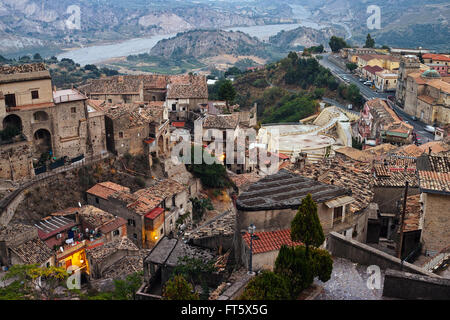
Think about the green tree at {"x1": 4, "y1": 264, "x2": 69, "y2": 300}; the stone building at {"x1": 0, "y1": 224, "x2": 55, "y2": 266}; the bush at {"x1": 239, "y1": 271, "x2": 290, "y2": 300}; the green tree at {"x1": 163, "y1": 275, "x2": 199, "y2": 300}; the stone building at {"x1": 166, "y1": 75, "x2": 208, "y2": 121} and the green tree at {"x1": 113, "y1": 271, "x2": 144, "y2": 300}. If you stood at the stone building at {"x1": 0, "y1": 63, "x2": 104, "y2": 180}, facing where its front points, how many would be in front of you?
5

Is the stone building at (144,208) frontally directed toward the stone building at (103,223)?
no

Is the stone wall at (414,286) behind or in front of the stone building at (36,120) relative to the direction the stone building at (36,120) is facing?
in front

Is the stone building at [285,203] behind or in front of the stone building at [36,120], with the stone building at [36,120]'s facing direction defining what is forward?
in front

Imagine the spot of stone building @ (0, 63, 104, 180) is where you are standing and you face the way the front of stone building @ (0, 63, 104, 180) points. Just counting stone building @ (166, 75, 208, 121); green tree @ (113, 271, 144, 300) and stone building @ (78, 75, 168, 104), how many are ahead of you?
1

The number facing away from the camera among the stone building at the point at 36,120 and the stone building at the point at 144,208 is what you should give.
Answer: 0

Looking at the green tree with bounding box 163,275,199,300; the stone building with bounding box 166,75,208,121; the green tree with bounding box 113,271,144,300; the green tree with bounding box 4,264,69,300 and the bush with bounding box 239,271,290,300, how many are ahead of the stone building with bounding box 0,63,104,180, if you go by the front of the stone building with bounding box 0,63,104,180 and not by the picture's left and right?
4

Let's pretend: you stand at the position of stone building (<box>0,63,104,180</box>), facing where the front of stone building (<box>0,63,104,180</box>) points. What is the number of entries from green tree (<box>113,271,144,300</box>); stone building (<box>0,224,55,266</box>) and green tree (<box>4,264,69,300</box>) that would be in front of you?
3

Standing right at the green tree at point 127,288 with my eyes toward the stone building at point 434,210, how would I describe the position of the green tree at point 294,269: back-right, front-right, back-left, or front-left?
front-right

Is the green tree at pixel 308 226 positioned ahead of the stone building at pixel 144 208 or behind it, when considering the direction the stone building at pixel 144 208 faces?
ahead

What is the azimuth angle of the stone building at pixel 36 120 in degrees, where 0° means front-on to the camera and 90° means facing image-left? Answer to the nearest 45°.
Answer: approximately 0°

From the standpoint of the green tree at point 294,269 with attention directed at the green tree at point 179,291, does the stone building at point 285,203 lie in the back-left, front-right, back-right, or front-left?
back-right

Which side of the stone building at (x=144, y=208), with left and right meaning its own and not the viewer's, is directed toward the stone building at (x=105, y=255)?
right

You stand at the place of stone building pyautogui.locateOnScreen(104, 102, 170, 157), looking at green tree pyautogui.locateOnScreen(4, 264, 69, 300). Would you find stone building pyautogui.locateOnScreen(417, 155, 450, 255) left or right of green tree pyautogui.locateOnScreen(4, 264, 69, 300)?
left

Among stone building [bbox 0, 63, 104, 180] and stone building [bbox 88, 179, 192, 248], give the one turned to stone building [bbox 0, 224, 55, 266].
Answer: stone building [bbox 0, 63, 104, 180]

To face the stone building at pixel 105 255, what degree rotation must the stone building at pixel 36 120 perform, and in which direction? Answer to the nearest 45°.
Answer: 0° — it already faces it

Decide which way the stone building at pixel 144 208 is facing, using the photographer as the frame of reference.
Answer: facing the viewer and to the right of the viewer

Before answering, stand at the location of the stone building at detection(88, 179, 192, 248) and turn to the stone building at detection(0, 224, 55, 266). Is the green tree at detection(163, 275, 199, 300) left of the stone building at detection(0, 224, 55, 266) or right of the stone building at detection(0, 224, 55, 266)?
left
